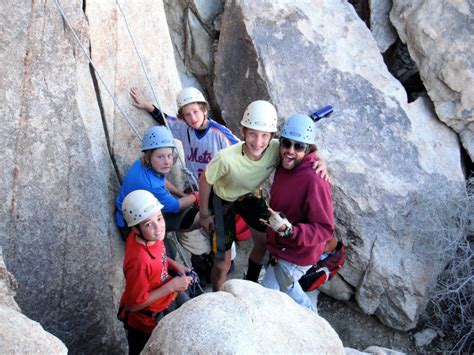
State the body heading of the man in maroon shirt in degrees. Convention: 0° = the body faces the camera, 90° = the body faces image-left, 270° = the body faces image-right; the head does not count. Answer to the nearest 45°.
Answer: approximately 45°

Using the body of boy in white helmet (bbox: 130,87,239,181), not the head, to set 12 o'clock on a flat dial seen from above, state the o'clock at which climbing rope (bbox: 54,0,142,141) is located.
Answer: The climbing rope is roughly at 2 o'clock from the boy in white helmet.

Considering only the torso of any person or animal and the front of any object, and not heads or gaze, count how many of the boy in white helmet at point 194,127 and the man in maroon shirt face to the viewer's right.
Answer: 0

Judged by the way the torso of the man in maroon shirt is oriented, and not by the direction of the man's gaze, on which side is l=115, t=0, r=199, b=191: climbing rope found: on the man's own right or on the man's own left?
on the man's own right

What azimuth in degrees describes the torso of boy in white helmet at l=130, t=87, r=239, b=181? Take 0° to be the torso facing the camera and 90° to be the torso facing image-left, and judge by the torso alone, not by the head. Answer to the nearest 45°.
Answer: approximately 0°

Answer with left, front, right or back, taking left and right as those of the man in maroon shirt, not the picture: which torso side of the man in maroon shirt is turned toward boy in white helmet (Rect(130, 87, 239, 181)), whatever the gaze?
right

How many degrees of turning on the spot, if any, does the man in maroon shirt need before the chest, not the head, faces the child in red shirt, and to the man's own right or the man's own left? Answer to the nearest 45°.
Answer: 0° — they already face them
